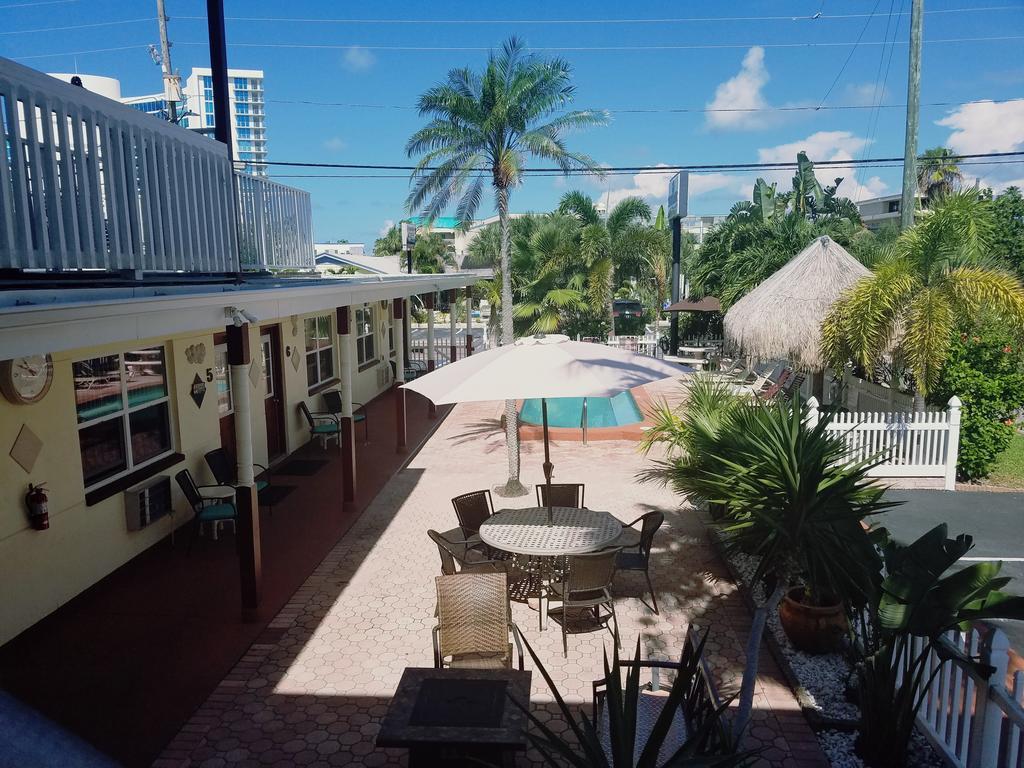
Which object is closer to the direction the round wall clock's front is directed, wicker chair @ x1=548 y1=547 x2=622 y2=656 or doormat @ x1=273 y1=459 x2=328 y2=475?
the wicker chair

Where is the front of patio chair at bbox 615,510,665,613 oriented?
to the viewer's left

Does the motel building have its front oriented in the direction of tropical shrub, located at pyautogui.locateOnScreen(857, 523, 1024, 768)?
yes

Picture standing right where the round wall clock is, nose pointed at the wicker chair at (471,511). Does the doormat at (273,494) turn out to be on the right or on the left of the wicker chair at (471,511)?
left

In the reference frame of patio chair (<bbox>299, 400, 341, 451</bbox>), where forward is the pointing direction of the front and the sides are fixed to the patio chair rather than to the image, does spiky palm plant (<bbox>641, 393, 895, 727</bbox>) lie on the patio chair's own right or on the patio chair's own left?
on the patio chair's own right

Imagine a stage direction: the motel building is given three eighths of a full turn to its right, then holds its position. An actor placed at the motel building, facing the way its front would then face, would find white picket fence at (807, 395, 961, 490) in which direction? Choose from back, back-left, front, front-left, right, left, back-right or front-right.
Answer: back

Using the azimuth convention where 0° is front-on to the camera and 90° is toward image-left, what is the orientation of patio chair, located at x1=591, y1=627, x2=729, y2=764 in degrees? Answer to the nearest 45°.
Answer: approximately 90°

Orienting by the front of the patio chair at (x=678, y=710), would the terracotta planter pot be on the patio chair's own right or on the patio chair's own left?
on the patio chair's own right

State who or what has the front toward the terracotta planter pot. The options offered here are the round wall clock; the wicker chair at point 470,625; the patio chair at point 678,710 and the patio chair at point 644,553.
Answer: the round wall clock

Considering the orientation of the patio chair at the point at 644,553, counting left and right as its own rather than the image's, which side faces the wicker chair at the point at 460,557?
front

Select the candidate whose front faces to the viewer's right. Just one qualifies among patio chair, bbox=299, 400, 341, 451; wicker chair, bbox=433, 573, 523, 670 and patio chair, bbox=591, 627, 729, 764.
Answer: patio chair, bbox=299, 400, 341, 451

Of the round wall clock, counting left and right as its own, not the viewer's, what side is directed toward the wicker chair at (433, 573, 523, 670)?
front

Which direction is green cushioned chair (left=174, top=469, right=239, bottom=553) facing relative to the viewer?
to the viewer's right

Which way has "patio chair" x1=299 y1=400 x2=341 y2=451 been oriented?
to the viewer's right

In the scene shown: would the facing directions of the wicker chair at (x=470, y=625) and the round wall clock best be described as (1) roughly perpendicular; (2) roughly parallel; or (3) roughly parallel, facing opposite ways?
roughly perpendicular
